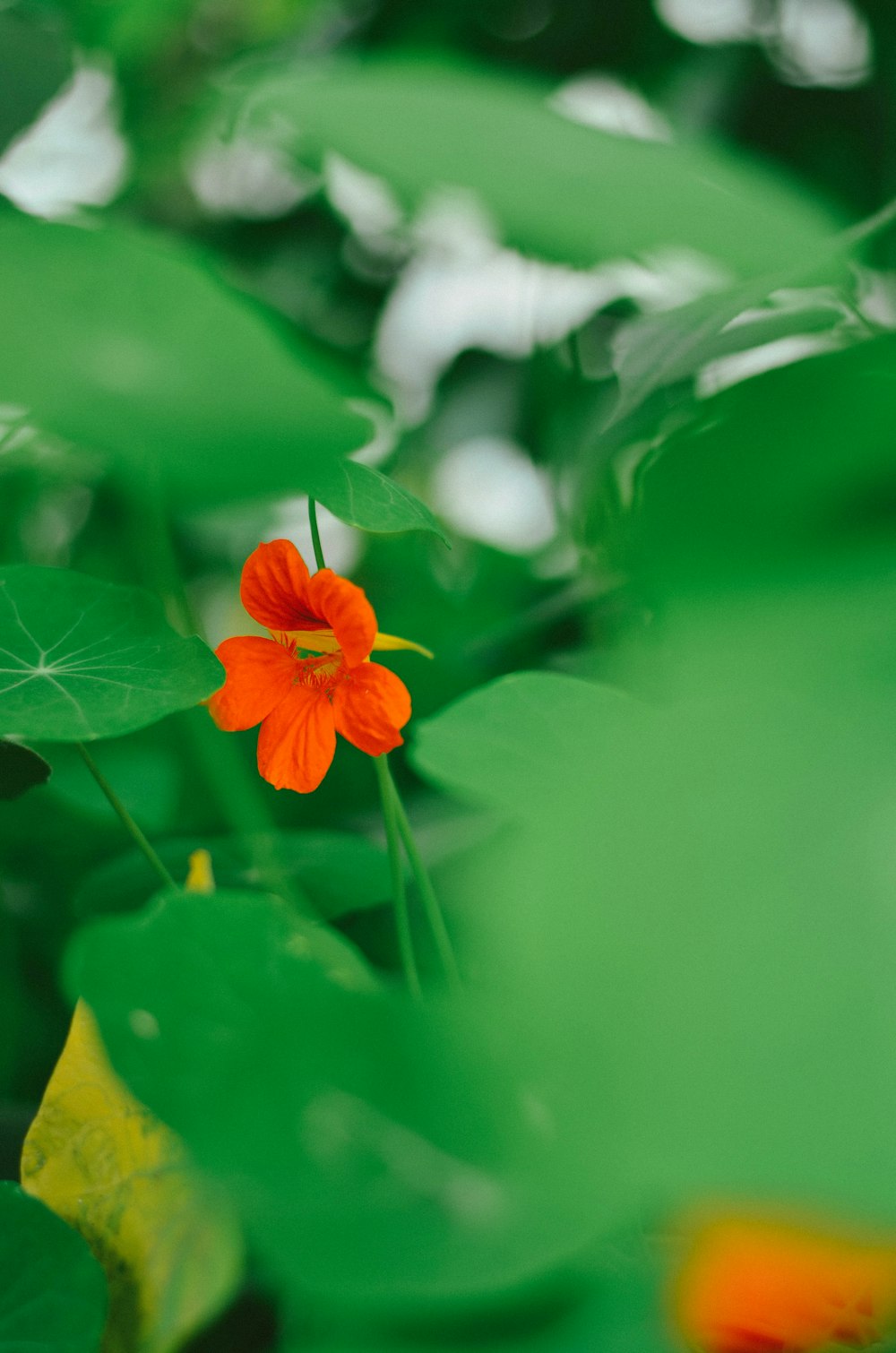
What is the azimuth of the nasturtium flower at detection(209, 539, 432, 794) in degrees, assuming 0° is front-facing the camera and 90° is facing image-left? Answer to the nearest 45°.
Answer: approximately 45°
